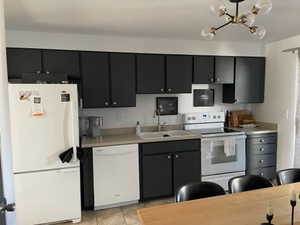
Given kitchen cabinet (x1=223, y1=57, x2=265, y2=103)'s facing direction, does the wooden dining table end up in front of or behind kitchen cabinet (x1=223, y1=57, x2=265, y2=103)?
in front

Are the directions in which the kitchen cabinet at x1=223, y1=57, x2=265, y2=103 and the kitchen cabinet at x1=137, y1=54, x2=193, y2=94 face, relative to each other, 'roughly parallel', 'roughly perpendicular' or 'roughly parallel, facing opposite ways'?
roughly parallel

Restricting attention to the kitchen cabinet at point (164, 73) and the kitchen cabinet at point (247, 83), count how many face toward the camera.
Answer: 2

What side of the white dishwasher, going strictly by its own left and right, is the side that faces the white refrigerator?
right

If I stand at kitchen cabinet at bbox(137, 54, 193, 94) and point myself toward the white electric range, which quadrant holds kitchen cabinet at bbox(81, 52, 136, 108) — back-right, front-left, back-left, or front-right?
back-right

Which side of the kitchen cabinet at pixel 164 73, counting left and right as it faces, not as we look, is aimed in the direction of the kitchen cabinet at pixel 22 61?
right

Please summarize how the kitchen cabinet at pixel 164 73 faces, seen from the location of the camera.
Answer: facing the viewer

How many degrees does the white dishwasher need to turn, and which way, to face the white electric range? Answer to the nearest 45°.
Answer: approximately 45° to its left

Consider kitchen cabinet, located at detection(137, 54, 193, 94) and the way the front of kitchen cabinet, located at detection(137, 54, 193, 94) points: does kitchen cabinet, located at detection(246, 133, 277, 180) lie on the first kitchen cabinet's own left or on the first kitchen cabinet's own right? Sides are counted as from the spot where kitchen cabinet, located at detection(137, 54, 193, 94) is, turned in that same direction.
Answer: on the first kitchen cabinet's own left

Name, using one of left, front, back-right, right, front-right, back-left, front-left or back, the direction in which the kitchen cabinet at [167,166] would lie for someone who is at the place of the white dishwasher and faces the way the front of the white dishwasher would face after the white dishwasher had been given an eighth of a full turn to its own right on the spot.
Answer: left

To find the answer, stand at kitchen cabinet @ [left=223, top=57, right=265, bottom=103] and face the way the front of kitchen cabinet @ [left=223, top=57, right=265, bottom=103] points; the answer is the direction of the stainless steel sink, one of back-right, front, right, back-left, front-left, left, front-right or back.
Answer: front-right

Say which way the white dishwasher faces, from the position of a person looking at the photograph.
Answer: facing the viewer and to the right of the viewer
